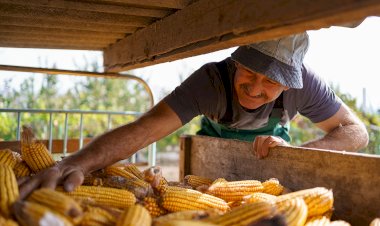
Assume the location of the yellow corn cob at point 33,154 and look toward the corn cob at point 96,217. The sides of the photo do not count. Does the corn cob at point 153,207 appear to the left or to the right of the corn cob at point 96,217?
left

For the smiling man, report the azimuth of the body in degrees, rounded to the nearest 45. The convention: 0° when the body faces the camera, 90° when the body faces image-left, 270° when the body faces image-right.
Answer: approximately 0°

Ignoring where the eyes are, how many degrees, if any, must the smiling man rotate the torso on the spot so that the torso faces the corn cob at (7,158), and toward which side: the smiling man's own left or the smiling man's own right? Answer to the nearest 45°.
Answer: approximately 45° to the smiling man's own right

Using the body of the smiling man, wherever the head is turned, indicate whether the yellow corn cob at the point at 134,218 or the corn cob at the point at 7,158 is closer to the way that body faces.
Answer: the yellow corn cob

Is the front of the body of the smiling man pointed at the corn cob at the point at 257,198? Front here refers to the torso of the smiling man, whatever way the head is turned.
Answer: yes

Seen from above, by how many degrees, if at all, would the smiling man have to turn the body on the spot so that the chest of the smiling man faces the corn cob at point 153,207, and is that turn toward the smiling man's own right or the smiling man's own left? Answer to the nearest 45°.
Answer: approximately 45° to the smiling man's own right

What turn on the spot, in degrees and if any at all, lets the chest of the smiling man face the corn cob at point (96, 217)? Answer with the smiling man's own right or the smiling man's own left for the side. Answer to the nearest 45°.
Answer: approximately 45° to the smiling man's own right

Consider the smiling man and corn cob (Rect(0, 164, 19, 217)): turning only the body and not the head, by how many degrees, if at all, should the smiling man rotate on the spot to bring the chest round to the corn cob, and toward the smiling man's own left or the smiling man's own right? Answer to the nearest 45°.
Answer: approximately 45° to the smiling man's own right
